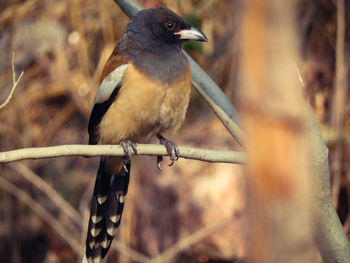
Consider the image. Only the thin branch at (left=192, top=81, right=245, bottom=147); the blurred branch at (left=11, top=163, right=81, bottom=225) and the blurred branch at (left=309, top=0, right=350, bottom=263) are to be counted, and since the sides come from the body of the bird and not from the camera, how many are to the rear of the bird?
1

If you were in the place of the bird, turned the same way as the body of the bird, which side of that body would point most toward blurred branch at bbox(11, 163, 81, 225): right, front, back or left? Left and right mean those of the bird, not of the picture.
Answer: back

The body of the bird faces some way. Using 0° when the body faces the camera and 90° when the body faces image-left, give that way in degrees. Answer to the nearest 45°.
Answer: approximately 315°

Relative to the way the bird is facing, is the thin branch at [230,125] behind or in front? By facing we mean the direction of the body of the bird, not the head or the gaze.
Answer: in front
